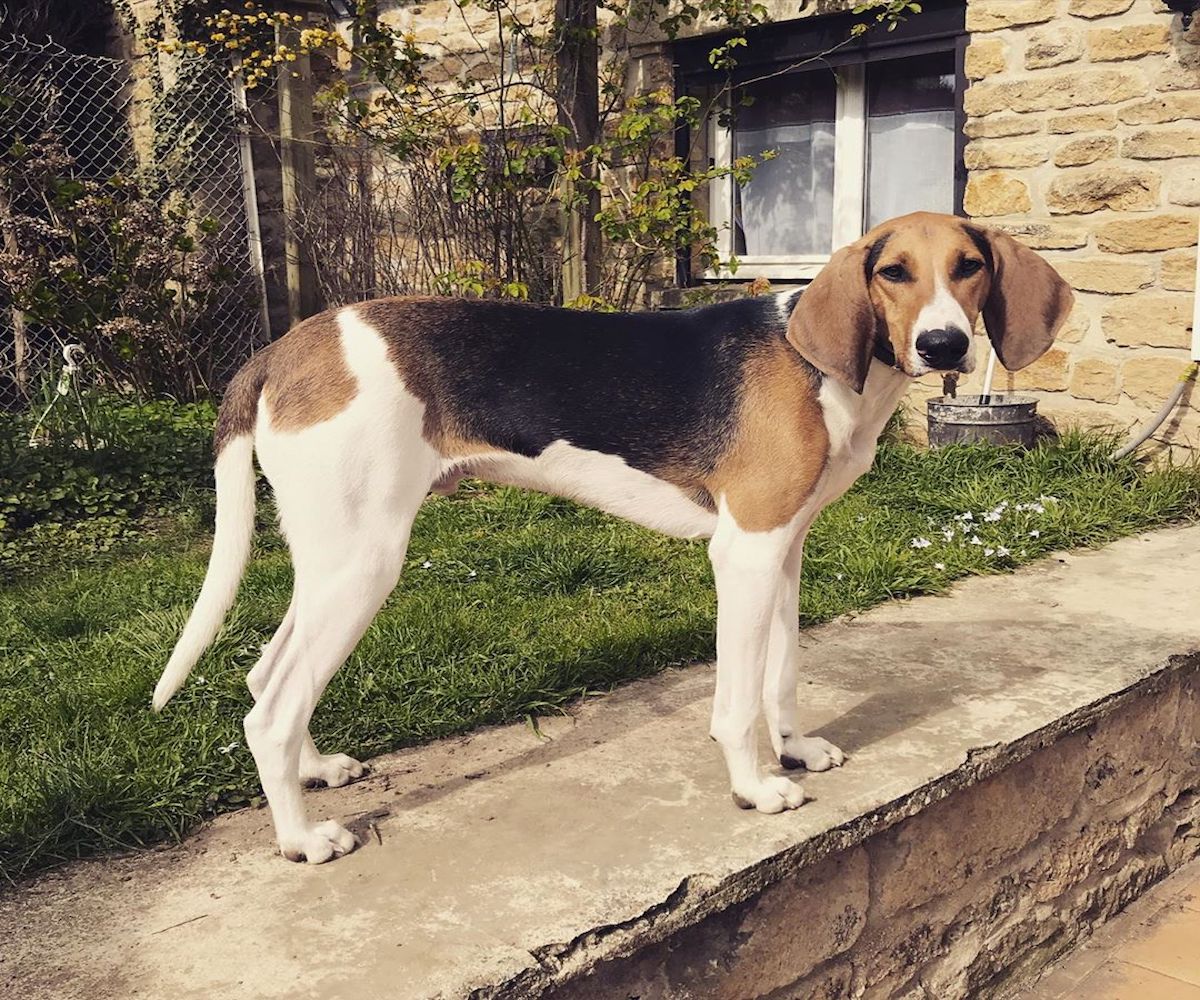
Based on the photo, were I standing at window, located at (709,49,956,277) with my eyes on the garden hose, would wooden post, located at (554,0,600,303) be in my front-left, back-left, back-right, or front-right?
back-right

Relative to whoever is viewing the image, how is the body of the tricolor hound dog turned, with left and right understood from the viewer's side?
facing to the right of the viewer

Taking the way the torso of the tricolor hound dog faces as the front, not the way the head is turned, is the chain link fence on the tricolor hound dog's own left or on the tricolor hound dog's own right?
on the tricolor hound dog's own left

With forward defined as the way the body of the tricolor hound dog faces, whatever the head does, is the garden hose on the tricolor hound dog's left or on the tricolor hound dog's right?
on the tricolor hound dog's left

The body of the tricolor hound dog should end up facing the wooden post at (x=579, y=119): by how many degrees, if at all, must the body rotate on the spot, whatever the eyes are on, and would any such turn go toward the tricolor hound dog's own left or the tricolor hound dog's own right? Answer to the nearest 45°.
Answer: approximately 90° to the tricolor hound dog's own left
